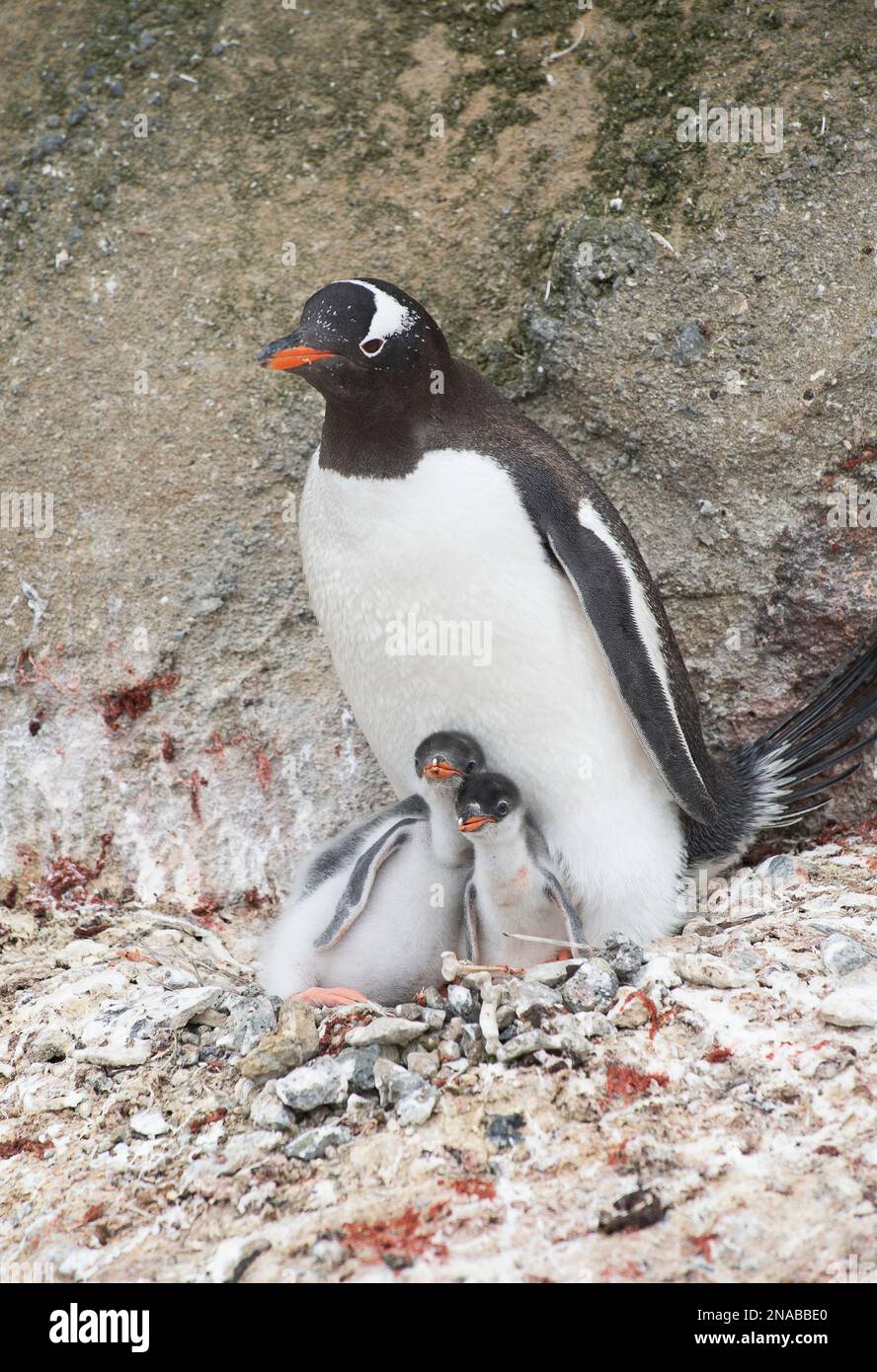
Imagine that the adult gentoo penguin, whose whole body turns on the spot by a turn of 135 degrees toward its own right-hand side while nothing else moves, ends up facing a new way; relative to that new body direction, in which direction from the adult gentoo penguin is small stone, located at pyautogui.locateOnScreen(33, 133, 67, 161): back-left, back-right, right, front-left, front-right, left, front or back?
front-left

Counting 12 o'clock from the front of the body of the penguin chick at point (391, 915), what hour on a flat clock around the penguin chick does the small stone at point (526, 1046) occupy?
The small stone is roughly at 1 o'clock from the penguin chick.

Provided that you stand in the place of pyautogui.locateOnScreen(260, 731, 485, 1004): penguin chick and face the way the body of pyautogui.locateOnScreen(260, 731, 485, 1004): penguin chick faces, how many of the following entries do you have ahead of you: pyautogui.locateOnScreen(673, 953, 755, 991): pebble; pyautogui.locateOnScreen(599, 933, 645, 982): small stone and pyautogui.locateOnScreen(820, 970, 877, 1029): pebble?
3

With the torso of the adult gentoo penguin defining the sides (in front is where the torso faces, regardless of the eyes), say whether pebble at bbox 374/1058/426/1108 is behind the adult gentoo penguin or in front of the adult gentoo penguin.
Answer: in front

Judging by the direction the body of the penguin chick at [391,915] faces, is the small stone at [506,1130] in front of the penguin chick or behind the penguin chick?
in front

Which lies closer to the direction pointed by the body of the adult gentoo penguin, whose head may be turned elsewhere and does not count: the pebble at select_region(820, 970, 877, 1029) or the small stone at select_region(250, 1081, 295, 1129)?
the small stone

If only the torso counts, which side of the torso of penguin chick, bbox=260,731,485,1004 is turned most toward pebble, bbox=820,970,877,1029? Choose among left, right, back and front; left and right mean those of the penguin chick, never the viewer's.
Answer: front

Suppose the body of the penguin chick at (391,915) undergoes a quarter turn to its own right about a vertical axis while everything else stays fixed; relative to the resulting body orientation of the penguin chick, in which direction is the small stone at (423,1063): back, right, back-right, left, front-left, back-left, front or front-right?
front-left

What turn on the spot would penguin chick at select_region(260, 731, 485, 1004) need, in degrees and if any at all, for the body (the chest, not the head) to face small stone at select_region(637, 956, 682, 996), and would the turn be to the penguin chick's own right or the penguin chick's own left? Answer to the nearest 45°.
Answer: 0° — it already faces it

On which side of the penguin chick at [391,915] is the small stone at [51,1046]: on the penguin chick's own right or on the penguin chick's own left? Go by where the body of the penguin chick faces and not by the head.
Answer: on the penguin chick's own right

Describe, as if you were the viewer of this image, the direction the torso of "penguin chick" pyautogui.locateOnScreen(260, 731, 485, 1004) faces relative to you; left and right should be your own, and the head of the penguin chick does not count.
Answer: facing the viewer and to the right of the viewer

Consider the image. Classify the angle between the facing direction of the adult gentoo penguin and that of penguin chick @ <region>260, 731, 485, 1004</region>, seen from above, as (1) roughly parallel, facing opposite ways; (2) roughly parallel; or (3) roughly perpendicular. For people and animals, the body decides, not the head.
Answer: roughly perpendicular
